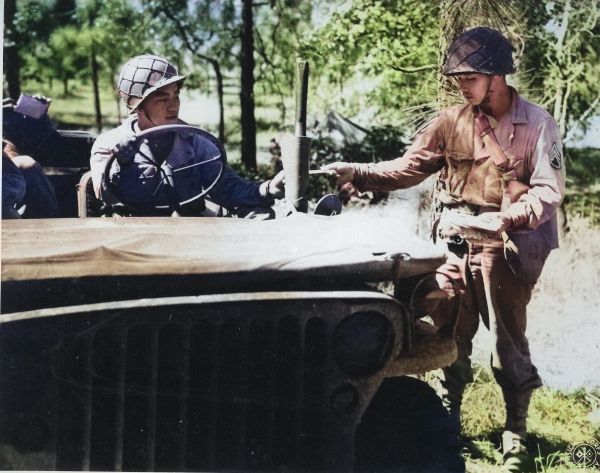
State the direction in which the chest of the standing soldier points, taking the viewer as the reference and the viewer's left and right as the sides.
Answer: facing the viewer and to the left of the viewer

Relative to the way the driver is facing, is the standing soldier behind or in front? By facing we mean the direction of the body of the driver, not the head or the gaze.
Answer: in front

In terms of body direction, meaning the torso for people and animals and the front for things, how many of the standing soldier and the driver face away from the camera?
0

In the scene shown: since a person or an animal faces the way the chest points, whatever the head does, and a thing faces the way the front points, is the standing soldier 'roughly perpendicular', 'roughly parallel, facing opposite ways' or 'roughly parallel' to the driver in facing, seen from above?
roughly perpendicular

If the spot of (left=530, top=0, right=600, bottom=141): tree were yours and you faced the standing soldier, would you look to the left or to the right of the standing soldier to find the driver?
right

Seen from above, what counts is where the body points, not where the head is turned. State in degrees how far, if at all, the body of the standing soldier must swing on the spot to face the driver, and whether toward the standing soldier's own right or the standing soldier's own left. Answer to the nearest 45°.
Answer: approximately 45° to the standing soldier's own right

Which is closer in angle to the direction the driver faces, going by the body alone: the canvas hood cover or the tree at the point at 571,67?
the canvas hood cover

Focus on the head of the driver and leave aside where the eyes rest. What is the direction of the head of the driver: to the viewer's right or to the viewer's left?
to the viewer's right

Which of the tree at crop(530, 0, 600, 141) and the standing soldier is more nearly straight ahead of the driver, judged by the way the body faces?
the standing soldier

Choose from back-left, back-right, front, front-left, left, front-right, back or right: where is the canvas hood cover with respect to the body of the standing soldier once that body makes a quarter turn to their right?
left

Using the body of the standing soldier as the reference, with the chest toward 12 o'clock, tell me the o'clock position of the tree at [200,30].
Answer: The tree is roughly at 3 o'clock from the standing soldier.

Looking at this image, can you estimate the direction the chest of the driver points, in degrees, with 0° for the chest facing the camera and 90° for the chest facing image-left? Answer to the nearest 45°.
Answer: approximately 315°

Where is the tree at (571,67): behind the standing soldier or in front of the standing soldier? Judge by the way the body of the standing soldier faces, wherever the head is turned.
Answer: behind

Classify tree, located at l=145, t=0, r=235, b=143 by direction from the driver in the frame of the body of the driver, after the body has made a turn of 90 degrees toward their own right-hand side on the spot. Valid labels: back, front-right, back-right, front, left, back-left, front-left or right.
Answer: back-right
